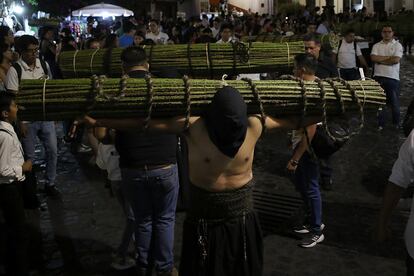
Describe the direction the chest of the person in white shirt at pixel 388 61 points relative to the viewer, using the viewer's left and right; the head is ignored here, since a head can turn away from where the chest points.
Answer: facing the viewer

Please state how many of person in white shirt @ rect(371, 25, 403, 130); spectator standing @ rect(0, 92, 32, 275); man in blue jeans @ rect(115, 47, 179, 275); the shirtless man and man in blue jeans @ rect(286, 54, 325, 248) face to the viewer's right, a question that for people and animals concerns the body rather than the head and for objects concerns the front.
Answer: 1

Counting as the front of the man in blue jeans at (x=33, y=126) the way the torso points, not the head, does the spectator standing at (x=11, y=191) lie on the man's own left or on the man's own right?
on the man's own right

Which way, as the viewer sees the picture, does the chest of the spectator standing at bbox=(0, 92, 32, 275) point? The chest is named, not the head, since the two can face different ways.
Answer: to the viewer's right

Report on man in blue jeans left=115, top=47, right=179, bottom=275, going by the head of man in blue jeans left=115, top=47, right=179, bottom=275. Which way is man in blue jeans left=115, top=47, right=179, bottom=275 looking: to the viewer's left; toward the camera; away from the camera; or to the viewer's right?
away from the camera

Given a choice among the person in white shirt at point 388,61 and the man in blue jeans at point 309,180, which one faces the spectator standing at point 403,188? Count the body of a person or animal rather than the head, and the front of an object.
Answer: the person in white shirt

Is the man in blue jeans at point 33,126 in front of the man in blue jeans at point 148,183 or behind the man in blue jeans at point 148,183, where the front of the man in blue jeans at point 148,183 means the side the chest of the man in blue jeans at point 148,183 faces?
in front

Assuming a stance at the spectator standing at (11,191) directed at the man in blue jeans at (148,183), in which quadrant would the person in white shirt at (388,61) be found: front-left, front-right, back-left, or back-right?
front-left

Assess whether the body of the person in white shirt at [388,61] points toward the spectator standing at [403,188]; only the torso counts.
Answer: yes

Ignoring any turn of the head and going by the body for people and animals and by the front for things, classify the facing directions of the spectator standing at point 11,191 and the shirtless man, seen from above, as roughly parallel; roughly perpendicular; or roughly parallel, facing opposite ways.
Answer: roughly perpendicular

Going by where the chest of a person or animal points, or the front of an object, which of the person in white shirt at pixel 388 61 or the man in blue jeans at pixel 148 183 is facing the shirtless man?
the person in white shirt

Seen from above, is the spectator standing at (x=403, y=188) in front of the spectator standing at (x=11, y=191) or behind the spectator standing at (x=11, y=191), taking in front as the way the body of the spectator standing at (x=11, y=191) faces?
in front

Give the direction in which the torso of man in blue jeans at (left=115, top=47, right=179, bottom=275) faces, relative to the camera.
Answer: away from the camera
